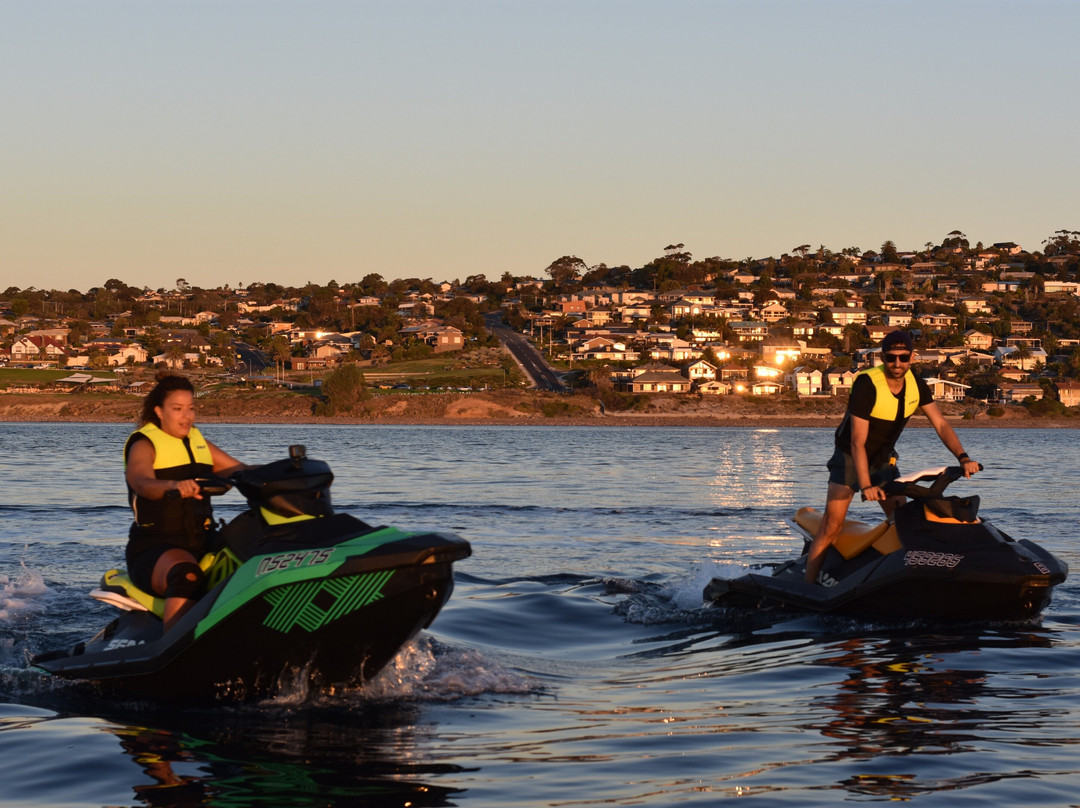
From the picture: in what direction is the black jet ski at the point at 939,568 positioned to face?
to the viewer's right

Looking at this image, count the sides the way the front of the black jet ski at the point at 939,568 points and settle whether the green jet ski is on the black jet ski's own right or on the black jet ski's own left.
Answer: on the black jet ski's own right
